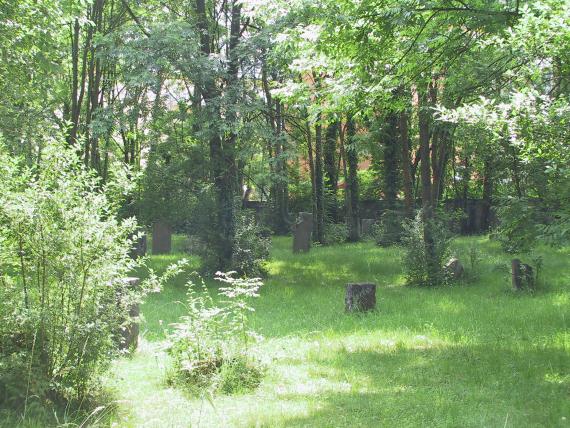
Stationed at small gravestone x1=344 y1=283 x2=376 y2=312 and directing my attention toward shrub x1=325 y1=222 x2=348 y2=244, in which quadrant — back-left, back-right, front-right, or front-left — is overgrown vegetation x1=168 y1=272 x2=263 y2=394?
back-left

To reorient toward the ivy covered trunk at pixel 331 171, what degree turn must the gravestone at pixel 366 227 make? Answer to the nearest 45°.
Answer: approximately 135° to its right

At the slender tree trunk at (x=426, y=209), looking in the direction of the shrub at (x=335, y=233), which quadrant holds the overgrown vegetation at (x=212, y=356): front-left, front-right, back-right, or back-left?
back-left

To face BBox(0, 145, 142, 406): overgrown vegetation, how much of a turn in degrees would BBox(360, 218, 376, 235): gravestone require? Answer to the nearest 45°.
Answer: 0° — it already faces it

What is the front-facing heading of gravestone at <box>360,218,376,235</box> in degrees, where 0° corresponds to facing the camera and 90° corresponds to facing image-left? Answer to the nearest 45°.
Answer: approximately 0°

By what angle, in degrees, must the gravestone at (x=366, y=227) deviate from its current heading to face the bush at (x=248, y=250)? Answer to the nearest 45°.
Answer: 0° — it already faces it

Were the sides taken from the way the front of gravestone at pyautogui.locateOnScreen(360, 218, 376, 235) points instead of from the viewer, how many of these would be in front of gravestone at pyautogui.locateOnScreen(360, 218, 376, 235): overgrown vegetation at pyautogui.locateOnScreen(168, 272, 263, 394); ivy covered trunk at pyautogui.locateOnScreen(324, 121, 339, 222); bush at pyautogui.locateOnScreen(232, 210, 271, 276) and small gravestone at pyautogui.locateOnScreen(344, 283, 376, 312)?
3
